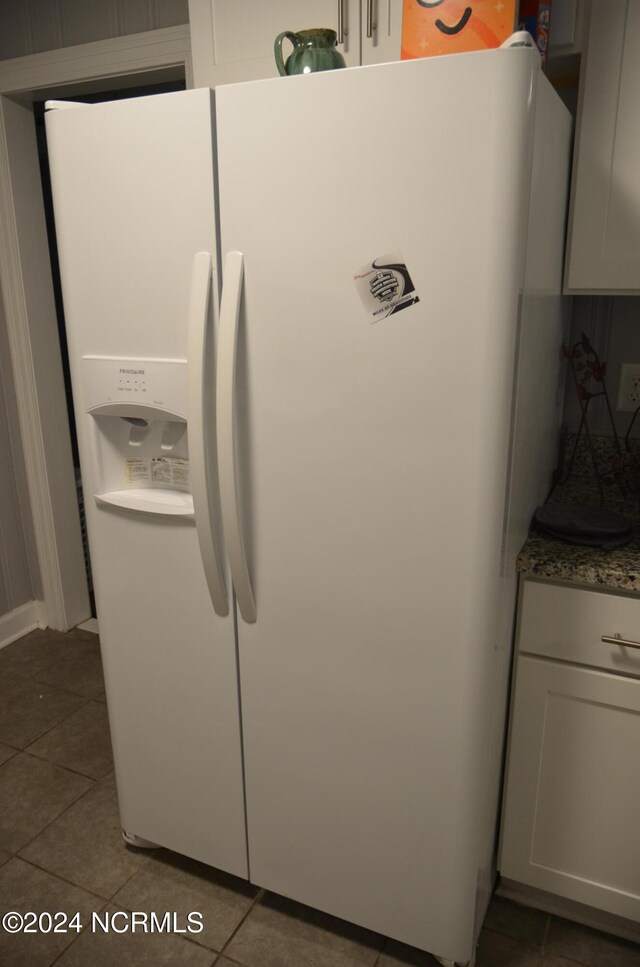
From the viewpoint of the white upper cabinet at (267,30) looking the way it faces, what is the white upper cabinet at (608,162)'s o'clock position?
the white upper cabinet at (608,162) is roughly at 8 o'clock from the white upper cabinet at (267,30).

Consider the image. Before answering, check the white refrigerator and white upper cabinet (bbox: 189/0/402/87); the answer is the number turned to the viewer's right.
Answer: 0

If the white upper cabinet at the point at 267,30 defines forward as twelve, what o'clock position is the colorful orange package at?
The colorful orange package is roughly at 9 o'clock from the white upper cabinet.

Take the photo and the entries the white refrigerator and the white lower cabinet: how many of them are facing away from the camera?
0

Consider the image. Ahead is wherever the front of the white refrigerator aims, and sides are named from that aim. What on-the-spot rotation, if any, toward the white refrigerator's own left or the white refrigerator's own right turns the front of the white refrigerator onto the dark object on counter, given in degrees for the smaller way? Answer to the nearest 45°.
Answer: approximately 135° to the white refrigerator's own left

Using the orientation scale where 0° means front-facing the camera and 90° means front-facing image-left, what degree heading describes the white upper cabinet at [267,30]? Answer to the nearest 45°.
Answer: approximately 45°

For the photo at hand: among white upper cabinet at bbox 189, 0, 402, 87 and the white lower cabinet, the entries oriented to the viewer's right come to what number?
0
